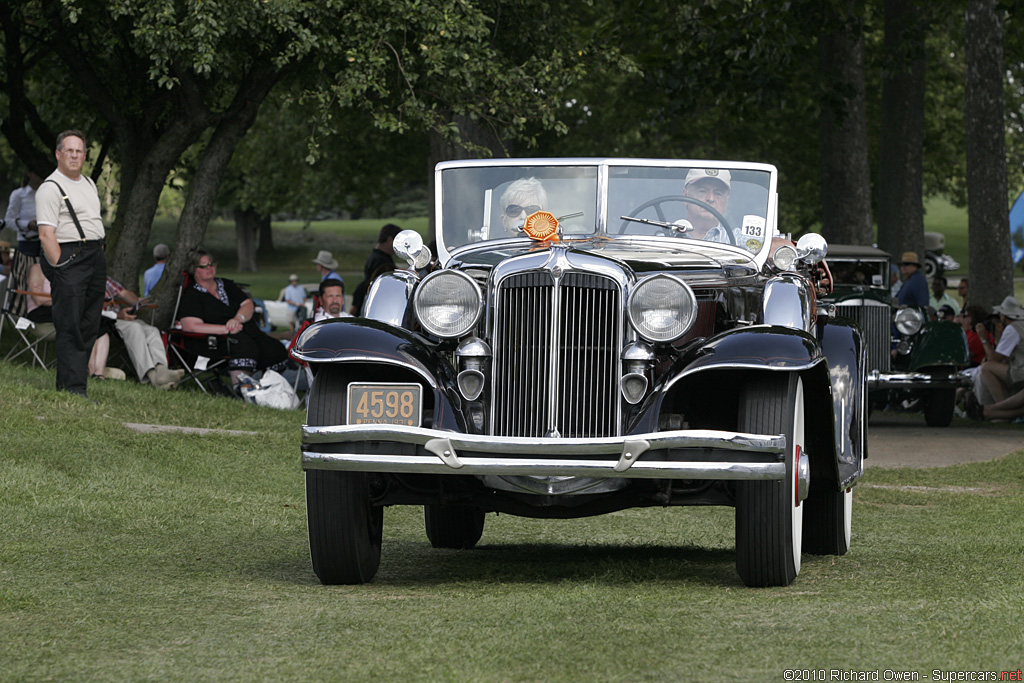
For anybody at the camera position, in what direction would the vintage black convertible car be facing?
facing the viewer

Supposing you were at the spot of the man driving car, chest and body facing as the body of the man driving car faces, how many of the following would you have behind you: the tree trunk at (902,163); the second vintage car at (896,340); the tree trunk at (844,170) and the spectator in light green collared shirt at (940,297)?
4

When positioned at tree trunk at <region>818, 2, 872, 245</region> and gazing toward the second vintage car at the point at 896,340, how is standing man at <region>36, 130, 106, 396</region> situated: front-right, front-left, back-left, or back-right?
front-right

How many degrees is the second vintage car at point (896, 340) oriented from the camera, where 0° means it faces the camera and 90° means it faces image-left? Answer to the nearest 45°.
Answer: approximately 0°

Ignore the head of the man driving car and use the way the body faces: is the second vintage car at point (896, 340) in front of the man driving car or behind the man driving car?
behind

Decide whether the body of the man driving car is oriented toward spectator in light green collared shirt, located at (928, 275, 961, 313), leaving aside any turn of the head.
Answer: no

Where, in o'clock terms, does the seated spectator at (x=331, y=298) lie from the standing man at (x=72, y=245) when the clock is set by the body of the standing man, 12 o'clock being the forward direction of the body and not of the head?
The seated spectator is roughly at 9 o'clock from the standing man.

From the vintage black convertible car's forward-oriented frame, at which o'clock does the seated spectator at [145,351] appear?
The seated spectator is roughly at 5 o'clock from the vintage black convertible car.

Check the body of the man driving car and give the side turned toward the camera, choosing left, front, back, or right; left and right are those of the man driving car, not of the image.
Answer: front

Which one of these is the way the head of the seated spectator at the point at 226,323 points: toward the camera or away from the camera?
toward the camera

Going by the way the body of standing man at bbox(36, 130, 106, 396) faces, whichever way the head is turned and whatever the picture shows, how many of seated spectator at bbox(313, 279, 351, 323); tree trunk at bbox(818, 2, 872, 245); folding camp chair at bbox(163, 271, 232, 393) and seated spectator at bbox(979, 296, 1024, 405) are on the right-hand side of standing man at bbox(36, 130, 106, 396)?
0

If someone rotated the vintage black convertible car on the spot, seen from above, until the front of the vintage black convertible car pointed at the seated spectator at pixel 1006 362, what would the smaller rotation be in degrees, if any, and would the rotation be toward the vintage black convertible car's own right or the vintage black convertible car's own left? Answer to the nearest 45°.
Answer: approximately 135° to the vintage black convertible car's own left

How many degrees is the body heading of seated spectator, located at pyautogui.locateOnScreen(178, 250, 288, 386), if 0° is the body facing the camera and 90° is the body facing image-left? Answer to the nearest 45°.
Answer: approximately 315°

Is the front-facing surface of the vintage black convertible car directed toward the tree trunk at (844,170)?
no
